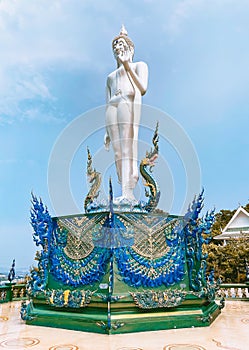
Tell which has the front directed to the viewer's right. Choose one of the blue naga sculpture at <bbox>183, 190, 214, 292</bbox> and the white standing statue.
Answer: the blue naga sculpture

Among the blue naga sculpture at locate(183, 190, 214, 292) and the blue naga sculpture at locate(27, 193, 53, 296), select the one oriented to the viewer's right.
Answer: the blue naga sculpture at locate(183, 190, 214, 292)

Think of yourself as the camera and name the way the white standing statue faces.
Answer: facing the viewer and to the left of the viewer

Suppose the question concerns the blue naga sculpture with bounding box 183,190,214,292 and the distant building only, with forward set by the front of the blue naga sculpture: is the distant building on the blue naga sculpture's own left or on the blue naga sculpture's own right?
on the blue naga sculpture's own left

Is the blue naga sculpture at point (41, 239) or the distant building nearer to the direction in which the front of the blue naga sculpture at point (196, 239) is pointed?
the distant building

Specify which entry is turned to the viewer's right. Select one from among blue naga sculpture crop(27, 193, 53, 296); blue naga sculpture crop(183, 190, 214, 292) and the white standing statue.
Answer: blue naga sculpture crop(183, 190, 214, 292)

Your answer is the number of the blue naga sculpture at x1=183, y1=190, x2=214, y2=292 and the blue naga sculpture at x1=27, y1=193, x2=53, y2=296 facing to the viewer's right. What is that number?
1

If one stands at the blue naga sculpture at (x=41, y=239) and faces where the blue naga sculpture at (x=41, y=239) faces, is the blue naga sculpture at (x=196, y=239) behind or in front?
behind

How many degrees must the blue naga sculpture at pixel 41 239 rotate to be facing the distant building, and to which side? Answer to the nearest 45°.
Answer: approximately 135° to its right

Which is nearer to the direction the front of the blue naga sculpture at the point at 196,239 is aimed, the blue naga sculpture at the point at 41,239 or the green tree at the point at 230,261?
the green tree

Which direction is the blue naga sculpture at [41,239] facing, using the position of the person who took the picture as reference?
facing to the left of the viewer

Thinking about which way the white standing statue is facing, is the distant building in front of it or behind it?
behind

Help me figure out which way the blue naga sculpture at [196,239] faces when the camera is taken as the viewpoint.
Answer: facing to the right of the viewer

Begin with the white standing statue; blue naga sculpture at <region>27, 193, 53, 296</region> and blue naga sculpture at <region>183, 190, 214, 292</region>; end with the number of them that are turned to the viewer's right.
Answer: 1

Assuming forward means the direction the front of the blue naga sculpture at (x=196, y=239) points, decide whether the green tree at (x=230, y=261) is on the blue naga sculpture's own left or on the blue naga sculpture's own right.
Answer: on the blue naga sculpture's own left
